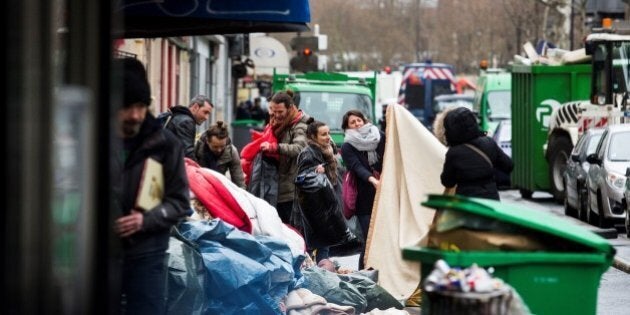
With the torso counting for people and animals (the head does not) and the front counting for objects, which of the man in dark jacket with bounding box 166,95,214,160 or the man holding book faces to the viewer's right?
the man in dark jacket

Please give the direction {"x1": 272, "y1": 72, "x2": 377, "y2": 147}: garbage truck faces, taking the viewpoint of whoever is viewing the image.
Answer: facing the viewer

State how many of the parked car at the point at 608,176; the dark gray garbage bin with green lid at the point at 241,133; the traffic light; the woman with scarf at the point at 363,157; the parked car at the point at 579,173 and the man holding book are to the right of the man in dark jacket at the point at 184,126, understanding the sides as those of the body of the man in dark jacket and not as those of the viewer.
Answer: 1

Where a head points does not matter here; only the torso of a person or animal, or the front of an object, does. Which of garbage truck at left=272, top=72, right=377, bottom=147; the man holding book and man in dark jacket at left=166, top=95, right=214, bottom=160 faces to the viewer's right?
the man in dark jacket

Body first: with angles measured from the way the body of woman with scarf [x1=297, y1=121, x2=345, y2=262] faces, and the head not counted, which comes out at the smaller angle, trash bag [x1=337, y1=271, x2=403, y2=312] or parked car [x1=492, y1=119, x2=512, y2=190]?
the trash bag

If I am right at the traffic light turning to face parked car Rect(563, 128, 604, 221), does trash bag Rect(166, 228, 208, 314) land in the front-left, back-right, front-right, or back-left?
front-right

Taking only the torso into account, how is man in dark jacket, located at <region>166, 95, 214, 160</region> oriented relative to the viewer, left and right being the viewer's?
facing to the right of the viewer

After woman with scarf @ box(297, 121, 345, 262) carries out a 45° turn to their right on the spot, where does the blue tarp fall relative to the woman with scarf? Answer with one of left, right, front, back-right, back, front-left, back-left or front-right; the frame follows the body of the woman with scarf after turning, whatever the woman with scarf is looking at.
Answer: front

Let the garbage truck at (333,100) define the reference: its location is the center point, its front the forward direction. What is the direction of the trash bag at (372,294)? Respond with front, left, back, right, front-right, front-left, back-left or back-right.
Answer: front
